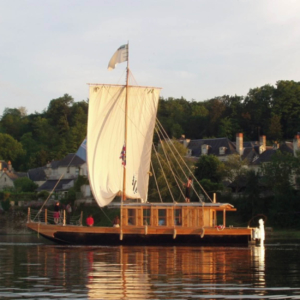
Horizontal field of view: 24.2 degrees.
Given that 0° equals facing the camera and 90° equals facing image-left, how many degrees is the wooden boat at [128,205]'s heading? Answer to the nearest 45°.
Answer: approximately 90°

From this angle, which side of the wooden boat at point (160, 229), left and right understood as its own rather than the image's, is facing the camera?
left
